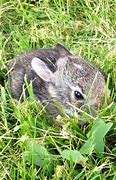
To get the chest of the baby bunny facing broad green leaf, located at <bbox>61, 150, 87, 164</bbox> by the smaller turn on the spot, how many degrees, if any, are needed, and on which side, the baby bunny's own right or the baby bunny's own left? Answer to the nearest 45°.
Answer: approximately 45° to the baby bunny's own right

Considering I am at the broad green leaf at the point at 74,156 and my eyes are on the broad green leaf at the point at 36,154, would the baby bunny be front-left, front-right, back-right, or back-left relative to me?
front-right

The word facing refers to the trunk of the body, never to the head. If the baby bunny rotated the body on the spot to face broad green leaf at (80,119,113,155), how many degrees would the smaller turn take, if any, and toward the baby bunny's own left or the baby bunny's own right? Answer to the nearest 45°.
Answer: approximately 45° to the baby bunny's own right

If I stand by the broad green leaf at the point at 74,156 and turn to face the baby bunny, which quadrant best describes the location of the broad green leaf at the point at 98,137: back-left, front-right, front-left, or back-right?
front-right

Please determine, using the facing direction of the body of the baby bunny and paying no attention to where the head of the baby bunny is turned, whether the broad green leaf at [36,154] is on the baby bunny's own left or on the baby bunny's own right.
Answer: on the baby bunny's own right

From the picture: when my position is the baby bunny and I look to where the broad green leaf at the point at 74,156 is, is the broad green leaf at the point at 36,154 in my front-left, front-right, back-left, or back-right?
front-right

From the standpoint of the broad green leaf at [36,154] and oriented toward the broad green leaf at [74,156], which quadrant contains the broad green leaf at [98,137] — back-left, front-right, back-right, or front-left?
front-left

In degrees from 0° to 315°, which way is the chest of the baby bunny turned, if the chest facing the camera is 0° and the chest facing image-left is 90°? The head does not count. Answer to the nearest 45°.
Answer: approximately 315°
